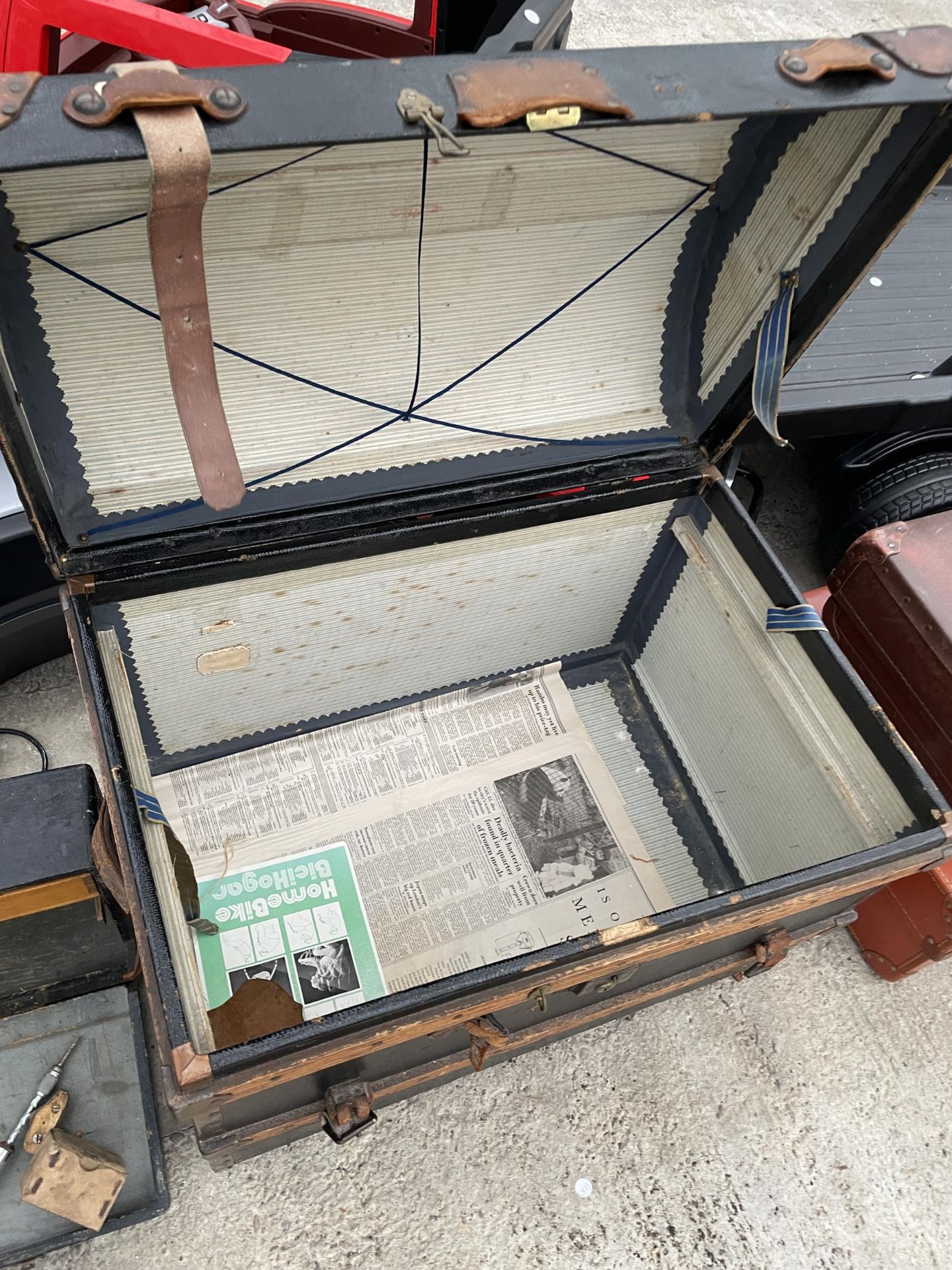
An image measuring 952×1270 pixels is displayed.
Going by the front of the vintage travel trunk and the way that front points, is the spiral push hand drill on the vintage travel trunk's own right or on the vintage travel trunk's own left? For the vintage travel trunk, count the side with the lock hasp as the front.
on the vintage travel trunk's own right

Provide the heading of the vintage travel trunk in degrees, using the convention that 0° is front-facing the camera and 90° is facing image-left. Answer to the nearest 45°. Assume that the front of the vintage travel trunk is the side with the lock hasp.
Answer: approximately 0°

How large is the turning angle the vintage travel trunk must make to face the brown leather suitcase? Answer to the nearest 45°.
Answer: approximately 135° to its left
